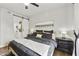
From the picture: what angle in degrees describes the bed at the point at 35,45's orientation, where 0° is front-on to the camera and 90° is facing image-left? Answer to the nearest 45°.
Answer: approximately 45°

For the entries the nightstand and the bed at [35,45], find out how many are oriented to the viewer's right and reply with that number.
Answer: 0

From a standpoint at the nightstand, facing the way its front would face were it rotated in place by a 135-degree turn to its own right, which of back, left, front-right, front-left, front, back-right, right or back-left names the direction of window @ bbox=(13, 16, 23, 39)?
left

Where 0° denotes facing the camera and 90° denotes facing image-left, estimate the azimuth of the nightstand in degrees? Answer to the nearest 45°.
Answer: approximately 45°
